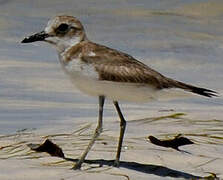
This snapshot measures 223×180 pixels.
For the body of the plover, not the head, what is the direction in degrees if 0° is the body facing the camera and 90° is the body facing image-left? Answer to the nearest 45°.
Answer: approximately 90°

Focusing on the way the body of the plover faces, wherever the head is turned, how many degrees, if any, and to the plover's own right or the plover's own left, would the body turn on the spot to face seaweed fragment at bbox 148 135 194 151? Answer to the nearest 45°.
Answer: approximately 135° to the plover's own right
